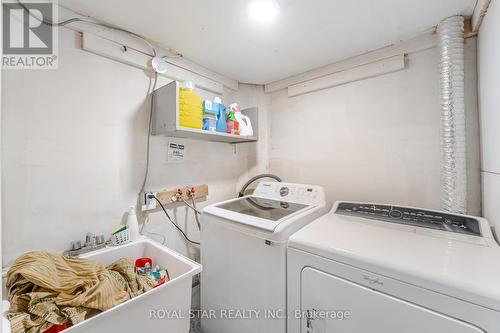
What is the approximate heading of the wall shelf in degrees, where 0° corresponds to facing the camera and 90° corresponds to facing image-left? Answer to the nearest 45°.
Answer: approximately 315°

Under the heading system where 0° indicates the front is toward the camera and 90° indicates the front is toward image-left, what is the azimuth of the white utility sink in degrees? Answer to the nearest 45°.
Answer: approximately 315°

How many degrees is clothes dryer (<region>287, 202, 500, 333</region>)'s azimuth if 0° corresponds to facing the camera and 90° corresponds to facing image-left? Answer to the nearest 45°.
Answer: approximately 45°

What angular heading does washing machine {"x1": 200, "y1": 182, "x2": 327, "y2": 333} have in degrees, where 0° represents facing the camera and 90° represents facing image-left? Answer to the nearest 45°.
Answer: approximately 45°
